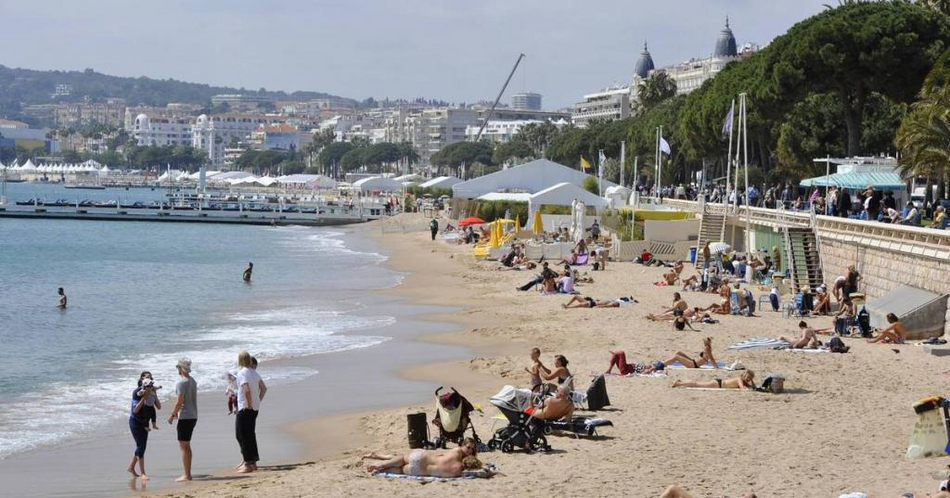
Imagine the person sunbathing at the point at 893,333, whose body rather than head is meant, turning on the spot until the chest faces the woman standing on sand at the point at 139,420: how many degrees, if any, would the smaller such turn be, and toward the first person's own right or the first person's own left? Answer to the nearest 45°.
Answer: approximately 45° to the first person's own left

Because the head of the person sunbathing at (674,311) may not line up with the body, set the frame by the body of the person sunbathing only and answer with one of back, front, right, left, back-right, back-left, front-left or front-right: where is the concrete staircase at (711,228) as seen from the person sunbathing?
right

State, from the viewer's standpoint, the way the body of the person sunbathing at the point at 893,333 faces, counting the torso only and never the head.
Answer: to the viewer's left

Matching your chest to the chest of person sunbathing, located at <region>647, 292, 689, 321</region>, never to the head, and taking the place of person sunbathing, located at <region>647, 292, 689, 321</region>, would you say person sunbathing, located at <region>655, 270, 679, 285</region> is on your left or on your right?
on your right

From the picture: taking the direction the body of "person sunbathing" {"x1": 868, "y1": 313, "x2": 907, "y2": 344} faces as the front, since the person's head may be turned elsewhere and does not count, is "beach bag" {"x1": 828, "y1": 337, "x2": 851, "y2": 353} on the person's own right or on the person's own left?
on the person's own left

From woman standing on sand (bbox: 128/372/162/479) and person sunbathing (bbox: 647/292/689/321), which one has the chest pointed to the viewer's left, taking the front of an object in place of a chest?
the person sunbathing

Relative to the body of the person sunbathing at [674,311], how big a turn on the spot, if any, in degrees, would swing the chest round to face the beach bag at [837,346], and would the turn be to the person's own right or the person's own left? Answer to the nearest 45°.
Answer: approximately 135° to the person's own left

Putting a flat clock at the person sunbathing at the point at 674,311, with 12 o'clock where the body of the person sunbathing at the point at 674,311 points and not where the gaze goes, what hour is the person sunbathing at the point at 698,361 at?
the person sunbathing at the point at 698,361 is roughly at 9 o'clock from the person sunbathing at the point at 674,311.

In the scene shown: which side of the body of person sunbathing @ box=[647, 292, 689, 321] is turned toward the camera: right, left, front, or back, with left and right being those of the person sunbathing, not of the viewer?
left
